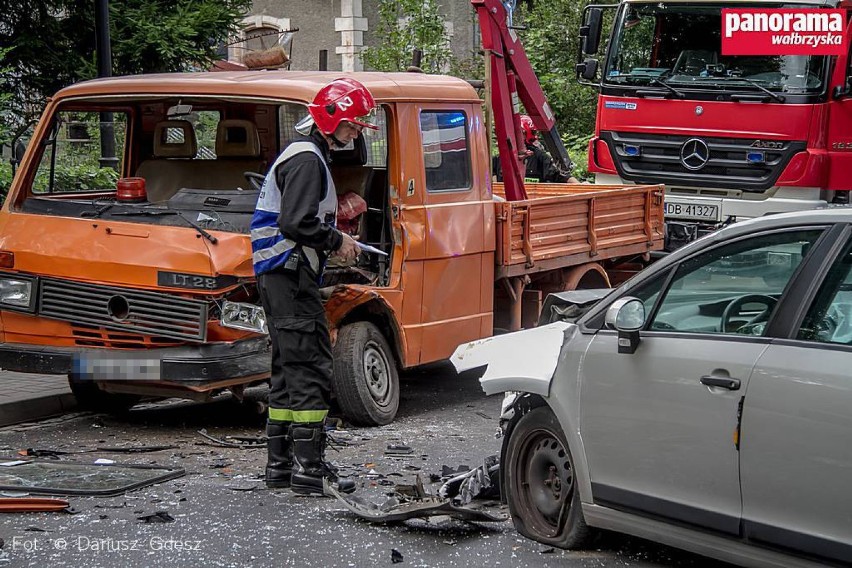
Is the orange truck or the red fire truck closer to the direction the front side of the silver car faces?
the orange truck

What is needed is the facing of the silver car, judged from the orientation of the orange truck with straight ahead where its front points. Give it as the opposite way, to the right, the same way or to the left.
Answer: to the right

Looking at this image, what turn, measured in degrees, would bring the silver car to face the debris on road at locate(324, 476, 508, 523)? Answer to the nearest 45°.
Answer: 0° — it already faces it

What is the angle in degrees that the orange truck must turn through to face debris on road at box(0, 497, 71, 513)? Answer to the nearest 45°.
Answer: approximately 45° to its left

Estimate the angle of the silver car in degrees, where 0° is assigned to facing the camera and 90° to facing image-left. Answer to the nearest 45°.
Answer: approximately 135°

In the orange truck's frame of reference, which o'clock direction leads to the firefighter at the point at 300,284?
The firefighter is roughly at 10 o'clock from the orange truck.

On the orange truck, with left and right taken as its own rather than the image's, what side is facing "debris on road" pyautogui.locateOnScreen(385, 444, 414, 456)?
left

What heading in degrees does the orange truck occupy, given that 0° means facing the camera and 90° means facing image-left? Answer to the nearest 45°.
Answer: approximately 45°

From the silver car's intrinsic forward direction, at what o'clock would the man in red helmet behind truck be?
The man in red helmet behind truck is roughly at 1 o'clock from the silver car.

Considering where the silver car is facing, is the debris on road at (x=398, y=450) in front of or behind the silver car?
in front

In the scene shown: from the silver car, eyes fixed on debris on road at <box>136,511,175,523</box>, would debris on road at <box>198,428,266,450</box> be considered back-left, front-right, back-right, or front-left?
front-right

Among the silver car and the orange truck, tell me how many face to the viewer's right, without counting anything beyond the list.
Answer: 0
